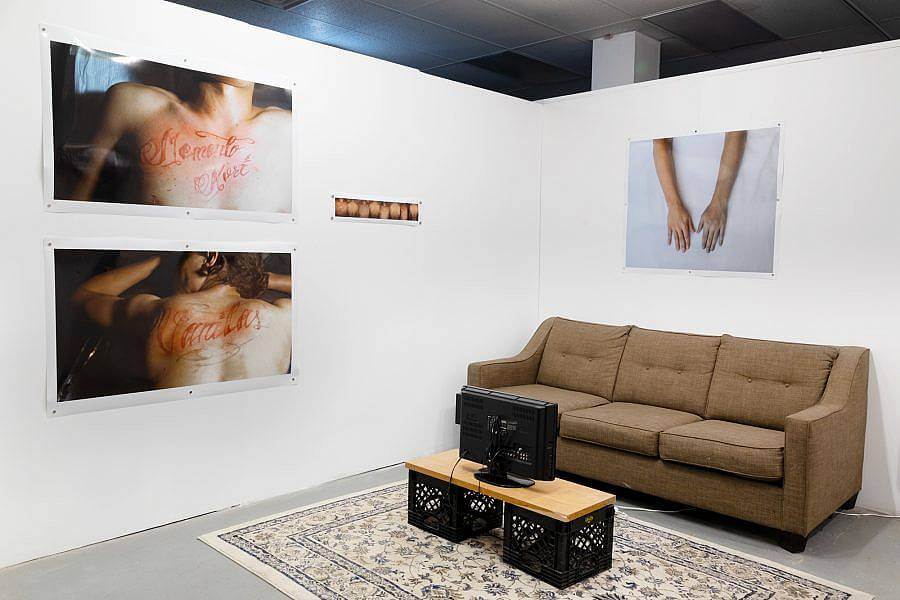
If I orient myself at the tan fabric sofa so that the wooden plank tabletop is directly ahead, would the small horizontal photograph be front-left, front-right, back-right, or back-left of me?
front-right

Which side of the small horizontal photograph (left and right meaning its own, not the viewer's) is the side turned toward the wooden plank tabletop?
front

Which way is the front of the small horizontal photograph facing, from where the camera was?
facing the viewer and to the right of the viewer

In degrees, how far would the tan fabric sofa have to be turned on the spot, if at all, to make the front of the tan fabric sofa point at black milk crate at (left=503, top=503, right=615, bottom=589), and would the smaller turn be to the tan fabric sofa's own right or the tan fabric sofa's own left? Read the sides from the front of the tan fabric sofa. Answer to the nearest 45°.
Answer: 0° — it already faces it

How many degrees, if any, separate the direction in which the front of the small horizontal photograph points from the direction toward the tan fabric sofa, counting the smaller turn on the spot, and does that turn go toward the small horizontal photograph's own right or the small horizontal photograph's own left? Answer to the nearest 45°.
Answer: approximately 45° to the small horizontal photograph's own left

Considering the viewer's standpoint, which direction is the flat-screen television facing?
facing away from the viewer and to the right of the viewer

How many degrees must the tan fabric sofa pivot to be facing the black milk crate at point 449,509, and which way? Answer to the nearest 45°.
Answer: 0° — it already faces it

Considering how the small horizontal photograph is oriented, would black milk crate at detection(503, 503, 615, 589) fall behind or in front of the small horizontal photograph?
in front

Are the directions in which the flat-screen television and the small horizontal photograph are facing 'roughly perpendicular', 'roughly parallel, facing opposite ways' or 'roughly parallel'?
roughly perpendicular

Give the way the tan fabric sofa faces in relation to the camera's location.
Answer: facing the viewer and to the left of the viewer

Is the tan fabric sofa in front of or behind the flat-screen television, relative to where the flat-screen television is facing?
in front

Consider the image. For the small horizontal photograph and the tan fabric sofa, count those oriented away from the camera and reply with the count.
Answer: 0
